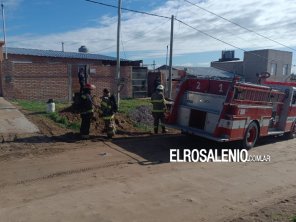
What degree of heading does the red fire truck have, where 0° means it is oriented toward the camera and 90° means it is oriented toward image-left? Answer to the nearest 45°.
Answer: approximately 225°

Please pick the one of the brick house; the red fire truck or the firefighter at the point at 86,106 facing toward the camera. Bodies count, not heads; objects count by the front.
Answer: the brick house

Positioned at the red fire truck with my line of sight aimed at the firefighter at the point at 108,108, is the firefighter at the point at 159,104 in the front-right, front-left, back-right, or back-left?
front-right

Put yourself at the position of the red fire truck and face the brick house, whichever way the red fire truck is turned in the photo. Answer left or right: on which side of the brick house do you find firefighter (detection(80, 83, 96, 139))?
left

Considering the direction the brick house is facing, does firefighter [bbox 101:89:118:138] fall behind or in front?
in front

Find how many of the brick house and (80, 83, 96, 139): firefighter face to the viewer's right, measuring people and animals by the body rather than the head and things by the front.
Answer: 1

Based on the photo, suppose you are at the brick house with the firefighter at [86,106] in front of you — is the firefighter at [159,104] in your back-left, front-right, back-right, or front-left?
front-left

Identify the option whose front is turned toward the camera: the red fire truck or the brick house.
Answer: the brick house

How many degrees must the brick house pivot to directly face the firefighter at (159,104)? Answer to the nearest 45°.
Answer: approximately 45° to its left

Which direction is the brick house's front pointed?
toward the camera

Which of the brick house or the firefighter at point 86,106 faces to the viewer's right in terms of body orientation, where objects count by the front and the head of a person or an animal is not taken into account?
the firefighter

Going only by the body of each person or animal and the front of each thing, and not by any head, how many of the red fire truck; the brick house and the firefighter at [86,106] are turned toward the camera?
1

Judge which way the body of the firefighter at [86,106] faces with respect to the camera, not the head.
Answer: to the viewer's right

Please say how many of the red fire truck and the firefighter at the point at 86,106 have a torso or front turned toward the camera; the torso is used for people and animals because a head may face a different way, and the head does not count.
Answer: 0

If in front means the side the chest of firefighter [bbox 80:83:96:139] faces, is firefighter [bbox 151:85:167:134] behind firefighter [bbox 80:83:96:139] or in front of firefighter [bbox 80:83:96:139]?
in front
